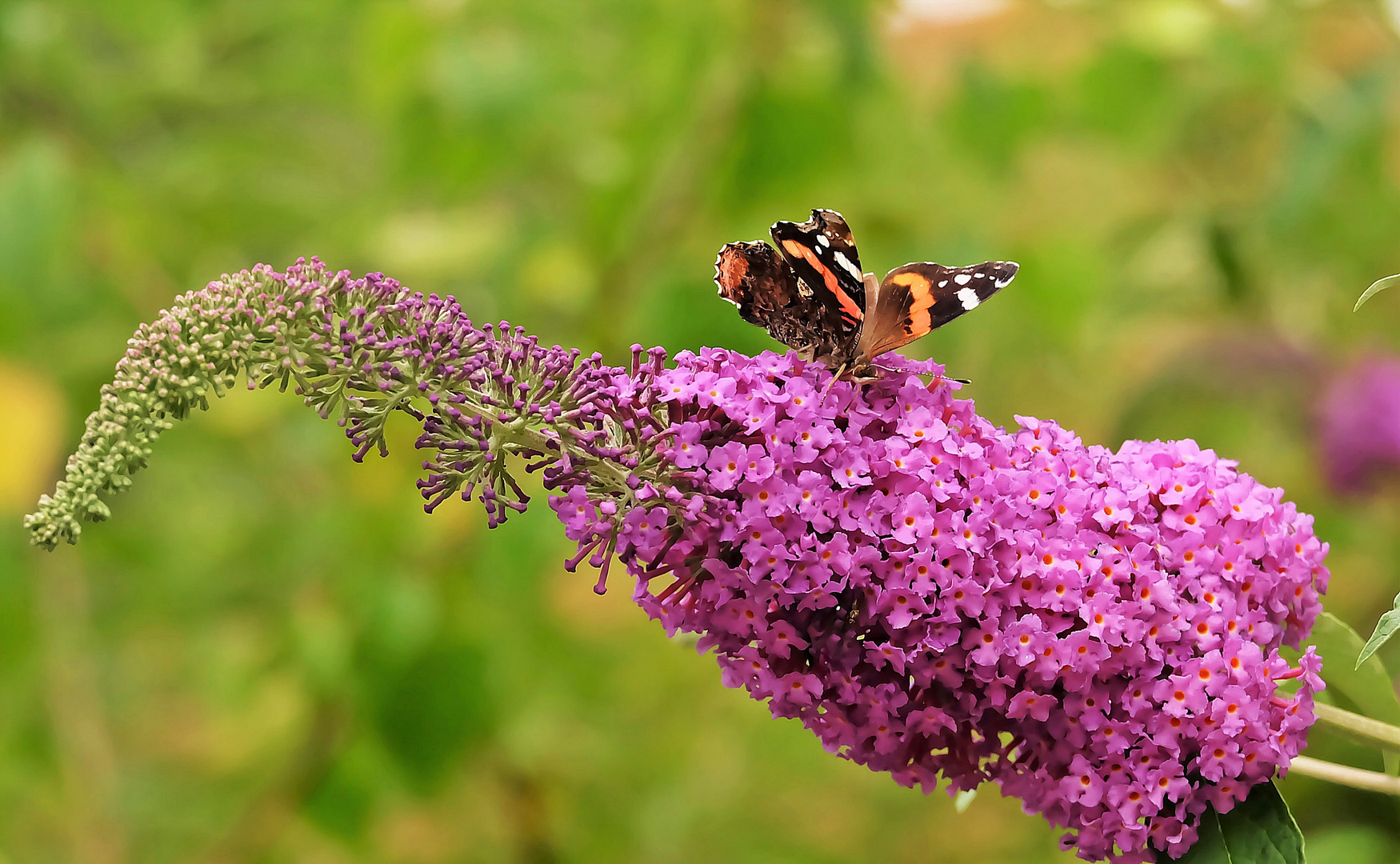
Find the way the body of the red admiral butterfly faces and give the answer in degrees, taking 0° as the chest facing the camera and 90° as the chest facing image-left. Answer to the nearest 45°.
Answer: approximately 315°

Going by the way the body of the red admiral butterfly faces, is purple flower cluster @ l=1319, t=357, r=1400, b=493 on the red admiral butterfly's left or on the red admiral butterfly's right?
on the red admiral butterfly's left
